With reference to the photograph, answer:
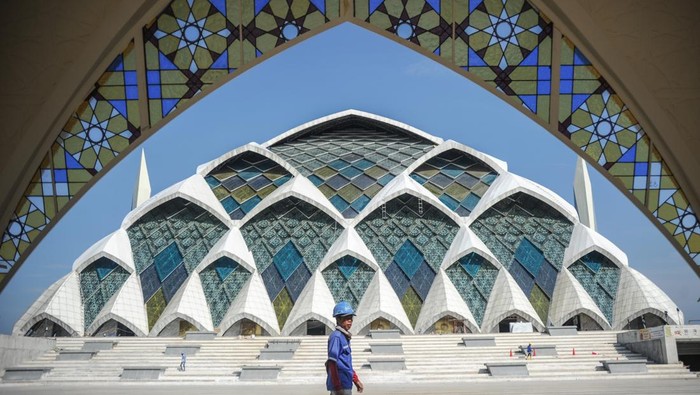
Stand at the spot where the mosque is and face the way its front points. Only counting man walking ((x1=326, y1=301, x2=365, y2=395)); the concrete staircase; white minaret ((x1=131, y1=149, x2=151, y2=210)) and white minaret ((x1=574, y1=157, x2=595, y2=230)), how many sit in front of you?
2

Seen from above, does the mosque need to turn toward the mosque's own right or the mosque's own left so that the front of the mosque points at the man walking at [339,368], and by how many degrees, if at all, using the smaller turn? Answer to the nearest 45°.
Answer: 0° — it already faces them

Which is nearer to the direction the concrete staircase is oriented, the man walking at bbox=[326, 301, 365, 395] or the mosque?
the man walking

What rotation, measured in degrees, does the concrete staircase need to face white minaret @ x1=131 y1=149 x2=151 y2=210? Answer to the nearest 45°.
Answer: approximately 135° to its right

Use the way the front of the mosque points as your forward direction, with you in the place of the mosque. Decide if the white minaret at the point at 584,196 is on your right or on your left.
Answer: on your left

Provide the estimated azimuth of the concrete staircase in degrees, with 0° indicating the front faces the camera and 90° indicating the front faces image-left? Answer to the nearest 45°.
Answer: approximately 0°

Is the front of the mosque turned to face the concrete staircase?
yes

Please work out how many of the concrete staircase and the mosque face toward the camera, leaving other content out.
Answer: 2

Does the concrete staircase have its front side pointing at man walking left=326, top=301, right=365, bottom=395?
yes

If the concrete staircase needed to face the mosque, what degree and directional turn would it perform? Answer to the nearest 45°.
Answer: approximately 180°

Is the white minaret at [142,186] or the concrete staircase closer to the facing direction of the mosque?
the concrete staircase

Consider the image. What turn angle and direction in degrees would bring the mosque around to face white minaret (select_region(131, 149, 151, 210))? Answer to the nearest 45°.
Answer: approximately 135° to its right
